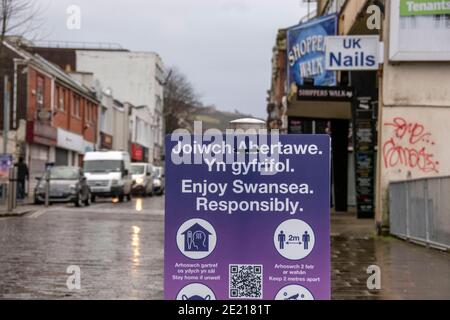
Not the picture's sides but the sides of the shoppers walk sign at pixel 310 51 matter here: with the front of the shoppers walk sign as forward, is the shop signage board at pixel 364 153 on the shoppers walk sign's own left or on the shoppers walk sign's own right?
on the shoppers walk sign's own left

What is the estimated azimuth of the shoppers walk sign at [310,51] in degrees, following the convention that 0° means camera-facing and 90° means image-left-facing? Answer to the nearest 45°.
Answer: approximately 45°

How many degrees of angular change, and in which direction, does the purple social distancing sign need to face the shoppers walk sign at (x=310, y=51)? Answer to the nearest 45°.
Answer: approximately 180°

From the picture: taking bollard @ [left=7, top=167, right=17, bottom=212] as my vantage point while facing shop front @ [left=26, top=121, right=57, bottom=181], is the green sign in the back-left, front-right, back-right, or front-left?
back-right

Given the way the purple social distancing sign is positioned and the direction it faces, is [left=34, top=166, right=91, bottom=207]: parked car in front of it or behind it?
behind
